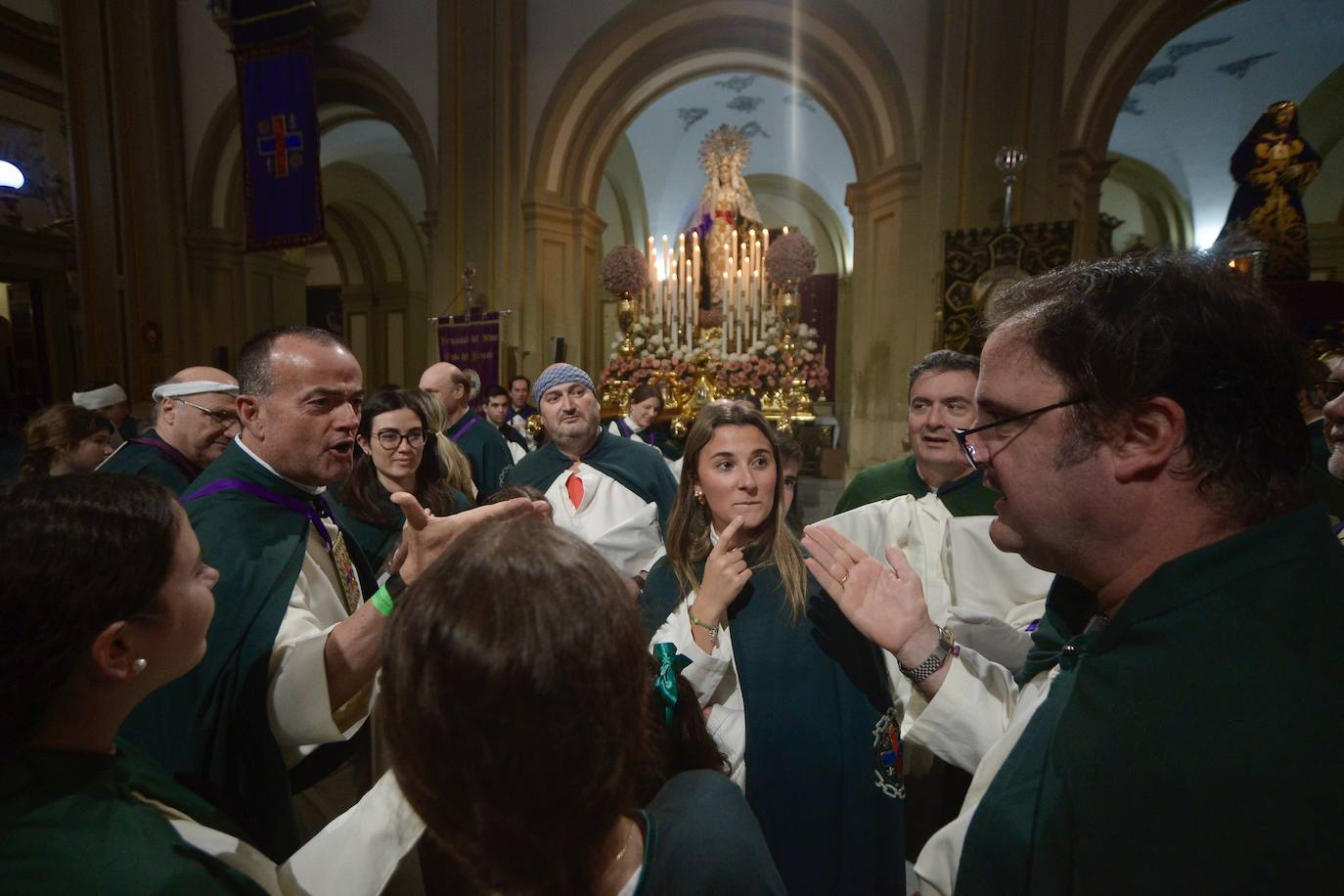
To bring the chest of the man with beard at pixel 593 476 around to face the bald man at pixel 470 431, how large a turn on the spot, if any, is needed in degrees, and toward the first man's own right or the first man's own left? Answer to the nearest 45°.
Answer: approximately 135° to the first man's own right

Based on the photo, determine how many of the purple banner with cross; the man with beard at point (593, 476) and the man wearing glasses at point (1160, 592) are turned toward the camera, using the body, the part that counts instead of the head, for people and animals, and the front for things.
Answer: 2

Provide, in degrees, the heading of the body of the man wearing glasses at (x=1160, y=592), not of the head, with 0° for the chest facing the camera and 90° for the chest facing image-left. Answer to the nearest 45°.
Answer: approximately 90°

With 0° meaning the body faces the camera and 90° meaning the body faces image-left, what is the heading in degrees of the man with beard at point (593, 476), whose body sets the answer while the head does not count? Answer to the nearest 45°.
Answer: approximately 0°

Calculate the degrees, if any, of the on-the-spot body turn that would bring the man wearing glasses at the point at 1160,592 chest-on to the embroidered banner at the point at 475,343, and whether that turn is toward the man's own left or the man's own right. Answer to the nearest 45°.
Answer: approximately 45° to the man's own right

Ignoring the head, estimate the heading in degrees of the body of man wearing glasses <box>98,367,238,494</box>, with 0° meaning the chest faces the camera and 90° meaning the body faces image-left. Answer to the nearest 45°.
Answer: approximately 315°
